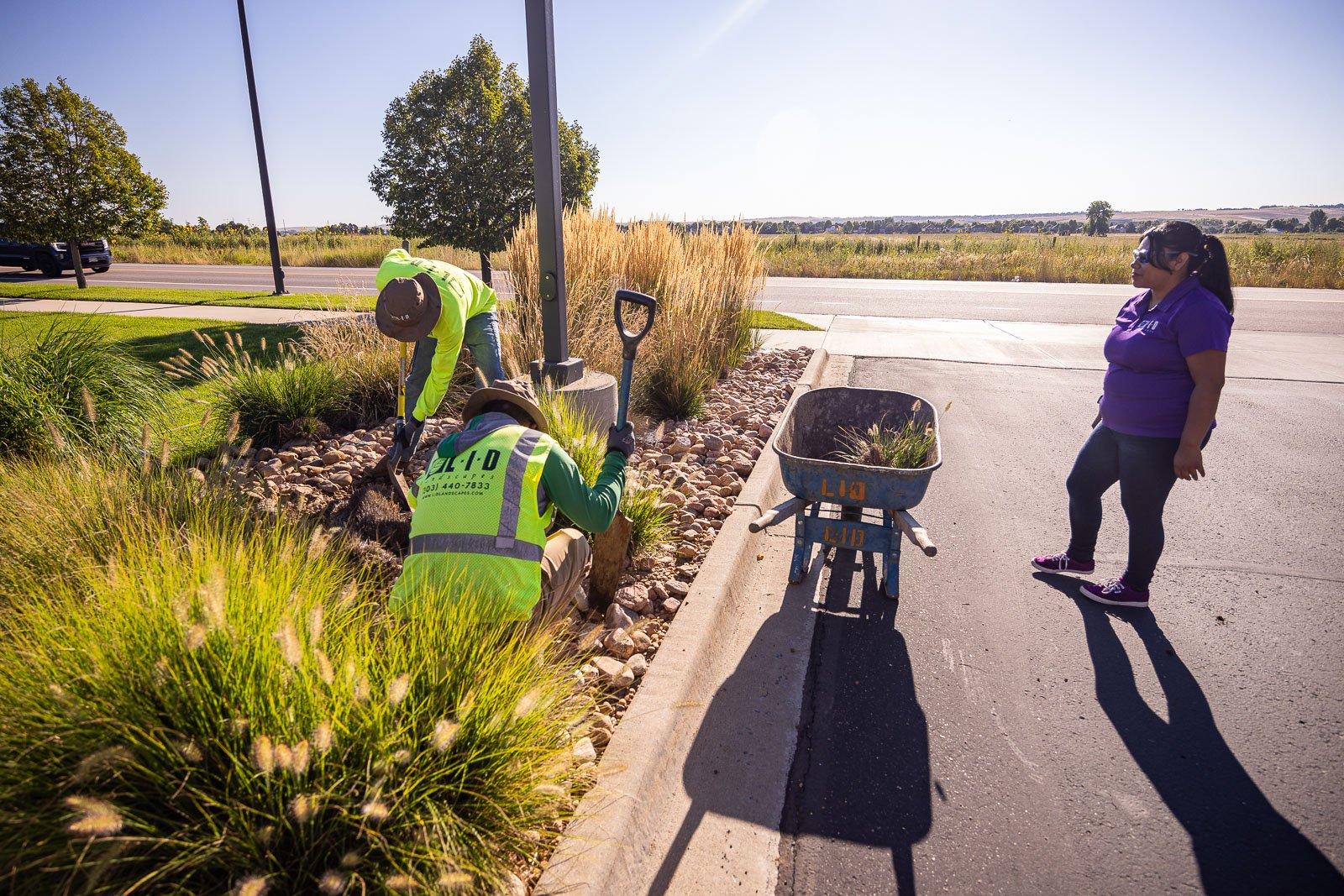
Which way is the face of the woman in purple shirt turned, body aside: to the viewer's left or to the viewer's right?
to the viewer's left

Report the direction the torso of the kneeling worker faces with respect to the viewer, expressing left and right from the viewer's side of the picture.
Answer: facing away from the viewer and to the right of the viewer

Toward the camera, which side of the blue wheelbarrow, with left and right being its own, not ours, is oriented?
back

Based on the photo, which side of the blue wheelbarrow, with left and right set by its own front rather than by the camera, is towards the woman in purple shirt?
right

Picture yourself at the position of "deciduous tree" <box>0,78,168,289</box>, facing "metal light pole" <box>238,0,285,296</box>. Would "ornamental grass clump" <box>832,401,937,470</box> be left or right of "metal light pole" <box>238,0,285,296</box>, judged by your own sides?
right

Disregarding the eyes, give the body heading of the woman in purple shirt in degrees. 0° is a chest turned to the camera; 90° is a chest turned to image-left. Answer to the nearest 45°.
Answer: approximately 45°

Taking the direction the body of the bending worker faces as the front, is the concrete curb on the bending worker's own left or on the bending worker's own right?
on the bending worker's own left

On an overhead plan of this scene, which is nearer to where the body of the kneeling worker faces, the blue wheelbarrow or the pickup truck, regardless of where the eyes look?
the blue wheelbarrow

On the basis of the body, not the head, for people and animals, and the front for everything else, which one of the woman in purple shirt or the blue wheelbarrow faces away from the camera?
the blue wheelbarrow

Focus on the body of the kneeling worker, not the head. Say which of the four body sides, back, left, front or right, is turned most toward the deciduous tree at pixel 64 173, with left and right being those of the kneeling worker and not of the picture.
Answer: left

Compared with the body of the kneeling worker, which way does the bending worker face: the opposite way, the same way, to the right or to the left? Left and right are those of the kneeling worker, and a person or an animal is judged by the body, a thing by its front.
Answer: the opposite way

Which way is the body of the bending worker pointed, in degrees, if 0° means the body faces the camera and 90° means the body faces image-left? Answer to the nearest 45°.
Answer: approximately 45°

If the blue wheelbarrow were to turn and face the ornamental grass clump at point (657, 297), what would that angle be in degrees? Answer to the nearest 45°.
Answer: approximately 45° to its left
